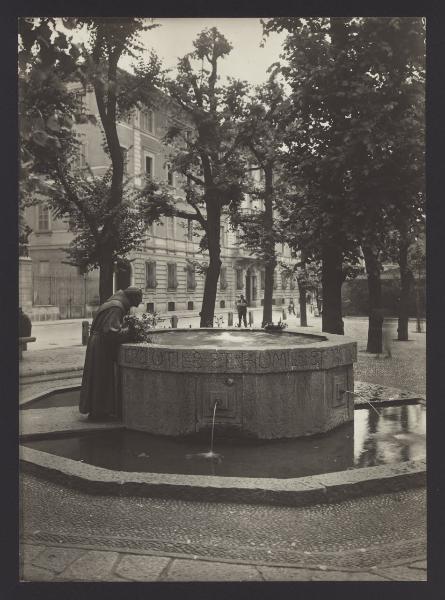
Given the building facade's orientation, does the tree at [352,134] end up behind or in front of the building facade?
in front

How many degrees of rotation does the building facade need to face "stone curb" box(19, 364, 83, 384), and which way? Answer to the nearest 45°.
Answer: approximately 45° to its right

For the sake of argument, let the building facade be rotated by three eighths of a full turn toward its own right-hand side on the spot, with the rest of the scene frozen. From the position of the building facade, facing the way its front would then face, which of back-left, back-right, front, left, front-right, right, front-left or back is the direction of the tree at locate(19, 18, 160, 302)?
left

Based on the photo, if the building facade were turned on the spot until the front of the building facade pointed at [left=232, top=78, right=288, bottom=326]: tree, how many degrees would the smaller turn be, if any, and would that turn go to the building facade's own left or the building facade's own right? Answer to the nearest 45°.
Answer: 0° — it already faces it

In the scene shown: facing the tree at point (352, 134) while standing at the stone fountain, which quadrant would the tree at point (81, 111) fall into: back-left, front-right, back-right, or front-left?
front-left

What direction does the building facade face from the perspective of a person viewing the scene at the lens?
facing the viewer and to the right of the viewer

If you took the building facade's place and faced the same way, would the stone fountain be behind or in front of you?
in front

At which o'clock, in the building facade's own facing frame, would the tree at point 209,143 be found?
The tree is roughly at 1 o'clock from the building facade.
